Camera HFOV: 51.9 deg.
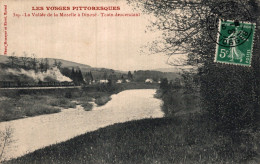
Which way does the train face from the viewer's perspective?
to the viewer's right
